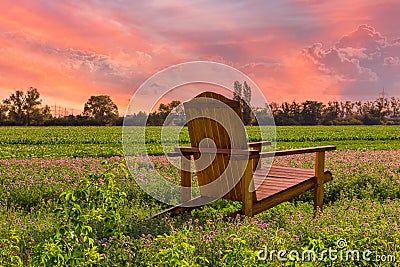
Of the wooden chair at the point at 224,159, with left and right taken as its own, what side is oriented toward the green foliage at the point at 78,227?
back

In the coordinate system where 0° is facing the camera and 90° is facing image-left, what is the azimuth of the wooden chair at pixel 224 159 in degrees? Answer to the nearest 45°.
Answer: approximately 225°
